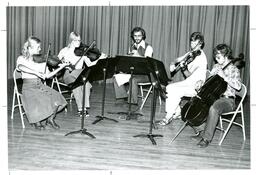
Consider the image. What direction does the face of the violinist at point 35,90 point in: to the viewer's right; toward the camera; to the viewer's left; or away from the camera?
to the viewer's right

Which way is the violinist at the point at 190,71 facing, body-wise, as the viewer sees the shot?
to the viewer's left

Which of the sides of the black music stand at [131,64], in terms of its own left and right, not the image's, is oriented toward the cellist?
right

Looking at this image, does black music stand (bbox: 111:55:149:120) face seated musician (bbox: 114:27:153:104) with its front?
yes

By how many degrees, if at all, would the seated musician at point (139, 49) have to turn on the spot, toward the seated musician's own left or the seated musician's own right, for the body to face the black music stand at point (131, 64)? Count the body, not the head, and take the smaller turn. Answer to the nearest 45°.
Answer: approximately 45° to the seated musician's own left

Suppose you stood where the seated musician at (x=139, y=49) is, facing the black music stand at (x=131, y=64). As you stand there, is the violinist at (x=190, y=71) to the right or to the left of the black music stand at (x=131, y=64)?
left

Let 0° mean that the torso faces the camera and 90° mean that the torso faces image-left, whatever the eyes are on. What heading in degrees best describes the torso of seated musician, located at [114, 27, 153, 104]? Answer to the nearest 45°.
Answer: approximately 45°

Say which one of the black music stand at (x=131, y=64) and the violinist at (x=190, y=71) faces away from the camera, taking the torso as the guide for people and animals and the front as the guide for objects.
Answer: the black music stand

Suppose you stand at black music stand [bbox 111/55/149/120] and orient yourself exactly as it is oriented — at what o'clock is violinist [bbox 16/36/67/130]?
The violinist is roughly at 9 o'clock from the black music stand.

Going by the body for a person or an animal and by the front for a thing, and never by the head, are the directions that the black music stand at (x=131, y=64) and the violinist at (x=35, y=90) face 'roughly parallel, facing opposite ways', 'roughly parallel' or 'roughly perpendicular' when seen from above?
roughly perpendicular

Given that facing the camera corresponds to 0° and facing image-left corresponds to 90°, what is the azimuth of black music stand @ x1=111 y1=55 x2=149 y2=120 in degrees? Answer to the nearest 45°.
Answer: approximately 180°

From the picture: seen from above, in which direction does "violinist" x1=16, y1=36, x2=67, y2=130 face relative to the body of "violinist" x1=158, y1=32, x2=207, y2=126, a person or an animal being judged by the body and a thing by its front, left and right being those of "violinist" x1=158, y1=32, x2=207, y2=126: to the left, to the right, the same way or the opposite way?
the opposite way

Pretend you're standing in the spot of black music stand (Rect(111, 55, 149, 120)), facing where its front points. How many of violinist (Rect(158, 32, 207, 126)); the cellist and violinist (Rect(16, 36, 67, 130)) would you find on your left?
1

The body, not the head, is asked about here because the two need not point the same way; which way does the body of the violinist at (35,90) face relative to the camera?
to the viewer's right
